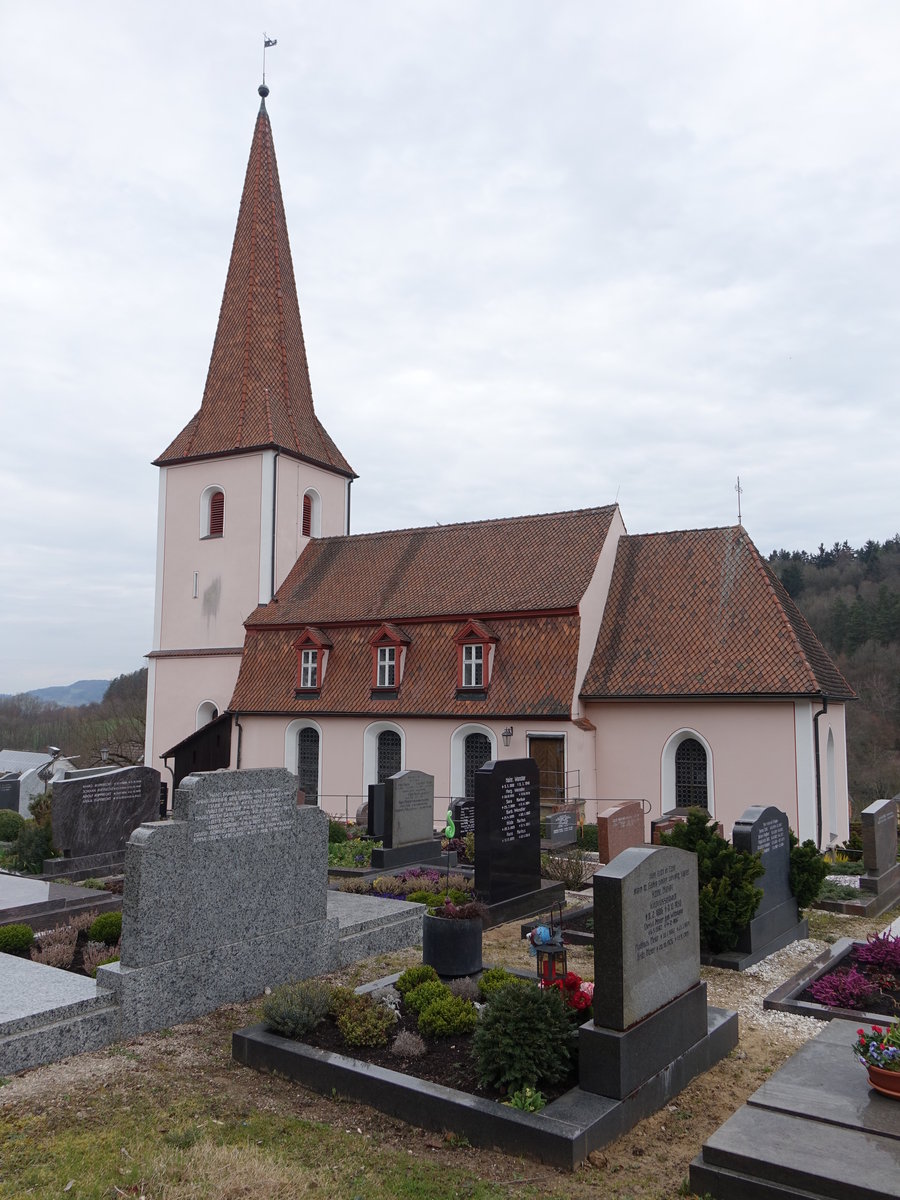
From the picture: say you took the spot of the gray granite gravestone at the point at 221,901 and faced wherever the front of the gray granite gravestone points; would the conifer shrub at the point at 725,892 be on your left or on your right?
on your left

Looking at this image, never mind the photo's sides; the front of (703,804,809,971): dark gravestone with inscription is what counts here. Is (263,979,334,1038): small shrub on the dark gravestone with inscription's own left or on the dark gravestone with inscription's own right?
on the dark gravestone with inscription's own right

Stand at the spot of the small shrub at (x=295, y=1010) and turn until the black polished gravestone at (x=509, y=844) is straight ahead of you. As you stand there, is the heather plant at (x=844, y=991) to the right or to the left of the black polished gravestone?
right

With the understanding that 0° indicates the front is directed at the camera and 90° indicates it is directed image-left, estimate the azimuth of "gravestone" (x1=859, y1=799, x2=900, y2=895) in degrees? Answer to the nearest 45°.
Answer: approximately 315°

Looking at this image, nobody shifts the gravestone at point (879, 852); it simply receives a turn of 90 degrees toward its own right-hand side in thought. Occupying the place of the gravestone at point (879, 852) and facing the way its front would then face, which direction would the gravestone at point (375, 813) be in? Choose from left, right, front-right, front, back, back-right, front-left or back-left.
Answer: front-right

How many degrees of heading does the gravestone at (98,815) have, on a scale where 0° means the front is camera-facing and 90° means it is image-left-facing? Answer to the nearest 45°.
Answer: approximately 315°
